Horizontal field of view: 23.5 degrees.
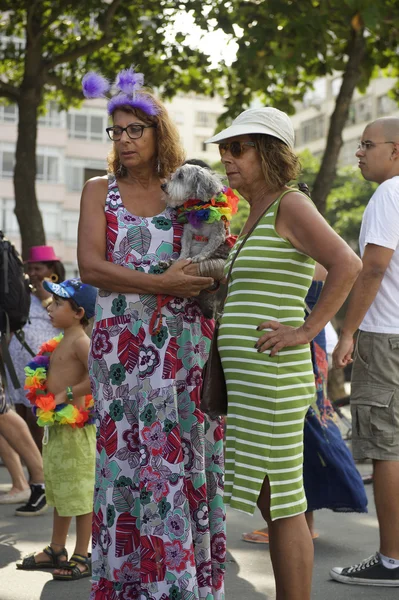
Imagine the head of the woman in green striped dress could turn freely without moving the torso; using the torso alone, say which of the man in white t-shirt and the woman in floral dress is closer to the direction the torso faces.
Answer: the woman in floral dress

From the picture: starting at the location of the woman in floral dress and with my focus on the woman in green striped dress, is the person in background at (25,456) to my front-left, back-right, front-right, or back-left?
back-left

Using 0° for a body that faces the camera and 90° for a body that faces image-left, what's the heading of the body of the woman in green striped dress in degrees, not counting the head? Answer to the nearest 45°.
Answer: approximately 90°

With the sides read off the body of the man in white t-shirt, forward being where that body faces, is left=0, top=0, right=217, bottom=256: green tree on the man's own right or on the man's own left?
on the man's own right

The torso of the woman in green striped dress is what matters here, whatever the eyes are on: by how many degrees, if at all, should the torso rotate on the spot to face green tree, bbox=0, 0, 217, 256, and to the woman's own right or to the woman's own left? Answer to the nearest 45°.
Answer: approximately 90° to the woman's own right

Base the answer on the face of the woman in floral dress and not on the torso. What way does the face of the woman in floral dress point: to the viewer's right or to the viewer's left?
to the viewer's left
